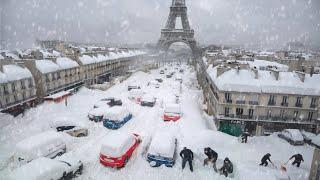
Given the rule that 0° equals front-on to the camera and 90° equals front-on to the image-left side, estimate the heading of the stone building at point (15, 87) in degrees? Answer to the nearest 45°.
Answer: approximately 315°

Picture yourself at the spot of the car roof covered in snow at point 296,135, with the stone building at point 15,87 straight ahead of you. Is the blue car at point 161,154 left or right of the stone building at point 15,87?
left

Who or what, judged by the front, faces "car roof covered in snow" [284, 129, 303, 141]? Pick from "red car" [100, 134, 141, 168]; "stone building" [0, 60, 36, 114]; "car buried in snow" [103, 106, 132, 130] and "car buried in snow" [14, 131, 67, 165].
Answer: the stone building

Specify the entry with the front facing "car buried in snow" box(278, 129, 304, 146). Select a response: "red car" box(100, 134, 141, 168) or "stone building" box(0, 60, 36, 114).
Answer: the stone building

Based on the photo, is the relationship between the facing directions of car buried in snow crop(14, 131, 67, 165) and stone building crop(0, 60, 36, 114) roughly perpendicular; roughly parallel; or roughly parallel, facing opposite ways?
roughly perpendicular
